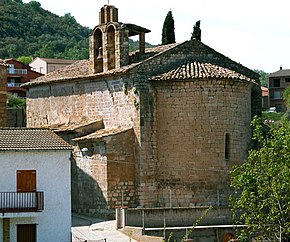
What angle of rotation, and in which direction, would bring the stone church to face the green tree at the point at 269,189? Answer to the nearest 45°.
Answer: approximately 180°

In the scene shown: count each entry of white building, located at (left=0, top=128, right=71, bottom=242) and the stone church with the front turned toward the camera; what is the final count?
1

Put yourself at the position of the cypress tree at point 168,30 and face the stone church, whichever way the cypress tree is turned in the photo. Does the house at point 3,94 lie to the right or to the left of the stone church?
right

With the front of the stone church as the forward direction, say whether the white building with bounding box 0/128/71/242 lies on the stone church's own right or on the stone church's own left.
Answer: on the stone church's own left

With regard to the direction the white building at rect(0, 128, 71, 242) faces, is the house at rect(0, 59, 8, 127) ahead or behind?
behind

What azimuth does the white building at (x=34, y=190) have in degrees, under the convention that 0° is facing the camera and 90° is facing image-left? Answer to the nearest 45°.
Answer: approximately 0°

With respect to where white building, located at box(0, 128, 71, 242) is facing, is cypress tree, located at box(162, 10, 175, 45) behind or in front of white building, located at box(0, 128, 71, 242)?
behind

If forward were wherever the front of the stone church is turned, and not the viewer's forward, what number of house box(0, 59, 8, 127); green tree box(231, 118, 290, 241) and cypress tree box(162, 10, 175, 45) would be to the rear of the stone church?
1

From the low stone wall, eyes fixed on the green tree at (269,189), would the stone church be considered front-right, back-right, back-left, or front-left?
back-left

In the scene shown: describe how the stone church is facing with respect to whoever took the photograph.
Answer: facing away from the viewer and to the left of the viewer

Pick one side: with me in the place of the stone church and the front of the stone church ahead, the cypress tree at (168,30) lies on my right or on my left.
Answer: on my right

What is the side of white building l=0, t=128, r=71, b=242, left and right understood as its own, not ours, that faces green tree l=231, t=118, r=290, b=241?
left
